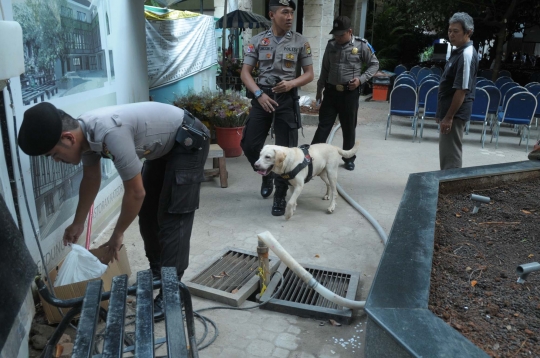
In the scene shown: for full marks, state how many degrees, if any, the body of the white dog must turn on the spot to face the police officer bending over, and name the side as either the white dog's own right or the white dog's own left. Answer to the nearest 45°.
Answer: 0° — it already faces them

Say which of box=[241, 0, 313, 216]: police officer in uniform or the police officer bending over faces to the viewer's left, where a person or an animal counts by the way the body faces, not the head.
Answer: the police officer bending over

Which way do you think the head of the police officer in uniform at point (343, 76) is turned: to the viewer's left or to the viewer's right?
to the viewer's left

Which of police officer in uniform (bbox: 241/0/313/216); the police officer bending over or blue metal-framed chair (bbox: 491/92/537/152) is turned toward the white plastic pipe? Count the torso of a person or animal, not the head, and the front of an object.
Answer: the police officer in uniform

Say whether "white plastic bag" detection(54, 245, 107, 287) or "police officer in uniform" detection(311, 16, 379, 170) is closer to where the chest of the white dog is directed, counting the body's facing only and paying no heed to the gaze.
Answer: the white plastic bag

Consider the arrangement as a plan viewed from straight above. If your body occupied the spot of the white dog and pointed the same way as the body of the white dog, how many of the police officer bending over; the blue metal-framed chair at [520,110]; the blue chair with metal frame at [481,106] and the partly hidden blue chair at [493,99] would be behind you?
3

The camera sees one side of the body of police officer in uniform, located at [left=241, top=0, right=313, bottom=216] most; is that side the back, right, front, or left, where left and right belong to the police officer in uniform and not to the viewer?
front

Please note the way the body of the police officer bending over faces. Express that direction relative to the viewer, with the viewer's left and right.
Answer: facing to the left of the viewer

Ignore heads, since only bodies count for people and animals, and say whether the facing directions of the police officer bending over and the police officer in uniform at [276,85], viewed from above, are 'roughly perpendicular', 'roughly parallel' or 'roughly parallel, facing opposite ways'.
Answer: roughly perpendicular

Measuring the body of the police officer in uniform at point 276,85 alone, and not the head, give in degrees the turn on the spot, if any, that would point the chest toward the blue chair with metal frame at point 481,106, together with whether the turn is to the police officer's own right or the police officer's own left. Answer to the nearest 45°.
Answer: approximately 135° to the police officer's own left

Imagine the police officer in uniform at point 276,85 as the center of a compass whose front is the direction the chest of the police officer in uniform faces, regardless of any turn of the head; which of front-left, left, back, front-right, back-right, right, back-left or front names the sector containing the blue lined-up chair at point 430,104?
back-left

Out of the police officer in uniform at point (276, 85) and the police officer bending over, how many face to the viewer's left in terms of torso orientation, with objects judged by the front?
1

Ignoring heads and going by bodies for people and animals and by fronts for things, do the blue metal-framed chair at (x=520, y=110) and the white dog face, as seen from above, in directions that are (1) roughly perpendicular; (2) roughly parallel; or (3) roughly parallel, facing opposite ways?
roughly perpendicular

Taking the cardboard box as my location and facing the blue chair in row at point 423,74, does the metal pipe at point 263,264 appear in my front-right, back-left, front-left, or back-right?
front-right

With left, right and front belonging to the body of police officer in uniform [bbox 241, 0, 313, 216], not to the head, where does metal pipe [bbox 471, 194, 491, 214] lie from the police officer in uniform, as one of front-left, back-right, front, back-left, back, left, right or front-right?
front-left
